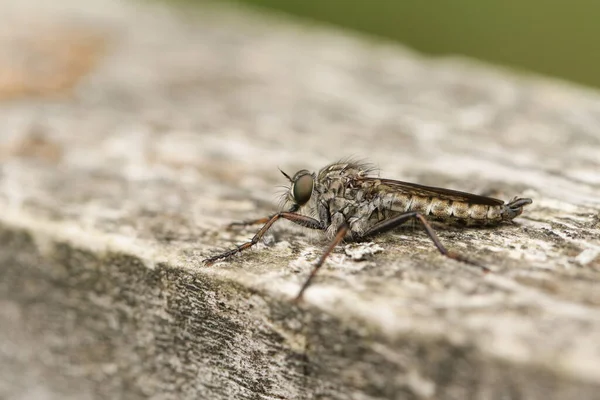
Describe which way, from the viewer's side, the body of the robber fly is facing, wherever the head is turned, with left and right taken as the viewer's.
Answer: facing to the left of the viewer
